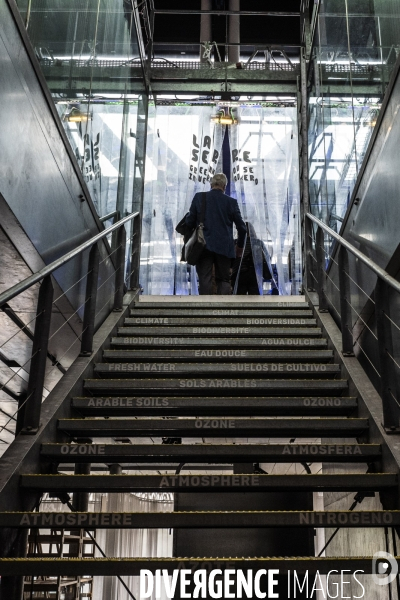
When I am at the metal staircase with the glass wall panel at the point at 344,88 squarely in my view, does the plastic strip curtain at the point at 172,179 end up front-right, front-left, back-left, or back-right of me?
front-left

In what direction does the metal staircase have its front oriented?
toward the camera

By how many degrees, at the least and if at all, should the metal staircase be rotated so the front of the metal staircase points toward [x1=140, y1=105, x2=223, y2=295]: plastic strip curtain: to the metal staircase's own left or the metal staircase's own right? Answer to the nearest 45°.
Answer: approximately 180°
